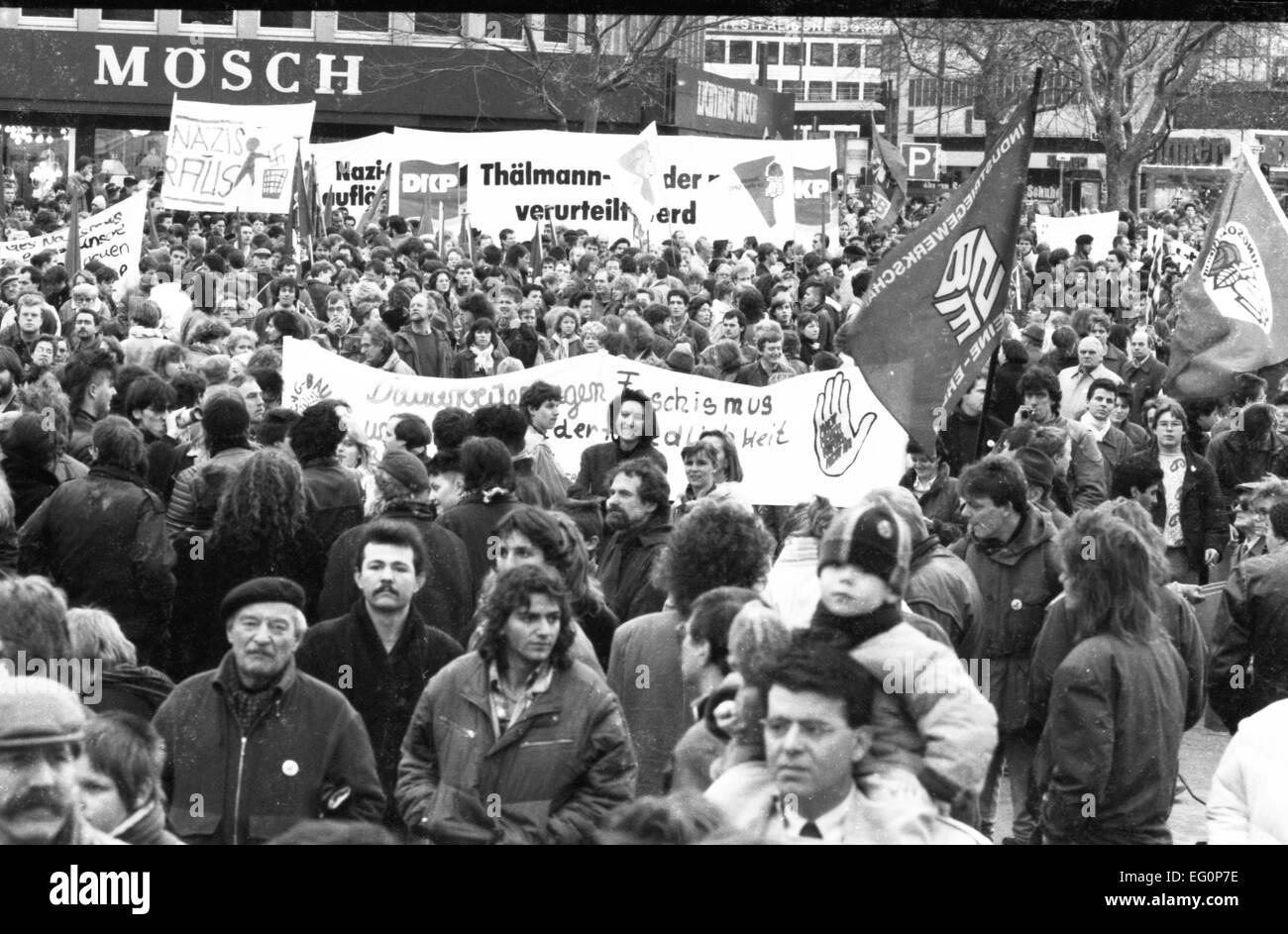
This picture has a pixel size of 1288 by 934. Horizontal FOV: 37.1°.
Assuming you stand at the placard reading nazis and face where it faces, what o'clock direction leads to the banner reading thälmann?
The banner reading thälmann is roughly at 8 o'clock from the placard reading nazis.

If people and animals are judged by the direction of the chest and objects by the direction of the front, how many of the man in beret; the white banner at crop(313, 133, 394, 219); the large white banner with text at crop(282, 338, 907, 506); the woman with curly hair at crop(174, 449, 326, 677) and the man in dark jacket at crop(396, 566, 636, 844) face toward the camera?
4

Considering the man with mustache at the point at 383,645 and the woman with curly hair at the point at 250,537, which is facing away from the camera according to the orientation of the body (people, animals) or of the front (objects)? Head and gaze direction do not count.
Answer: the woman with curly hair

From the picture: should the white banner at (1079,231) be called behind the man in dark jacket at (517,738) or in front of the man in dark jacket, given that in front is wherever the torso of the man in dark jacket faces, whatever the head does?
behind

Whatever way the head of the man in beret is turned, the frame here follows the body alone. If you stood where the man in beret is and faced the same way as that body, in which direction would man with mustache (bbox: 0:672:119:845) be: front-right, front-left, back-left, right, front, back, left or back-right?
front-right

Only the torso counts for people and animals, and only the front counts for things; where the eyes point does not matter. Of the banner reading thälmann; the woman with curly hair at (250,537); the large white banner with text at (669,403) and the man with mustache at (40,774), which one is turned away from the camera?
the woman with curly hair

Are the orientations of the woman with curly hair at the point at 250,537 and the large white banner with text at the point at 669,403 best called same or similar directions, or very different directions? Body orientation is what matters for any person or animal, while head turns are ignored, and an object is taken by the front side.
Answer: very different directions

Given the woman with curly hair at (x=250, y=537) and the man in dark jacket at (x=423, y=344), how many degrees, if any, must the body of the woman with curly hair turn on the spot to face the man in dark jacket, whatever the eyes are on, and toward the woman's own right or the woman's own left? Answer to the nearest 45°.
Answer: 0° — they already face them

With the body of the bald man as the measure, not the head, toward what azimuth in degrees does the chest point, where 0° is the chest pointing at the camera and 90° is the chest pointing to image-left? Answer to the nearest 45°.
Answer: approximately 45°
